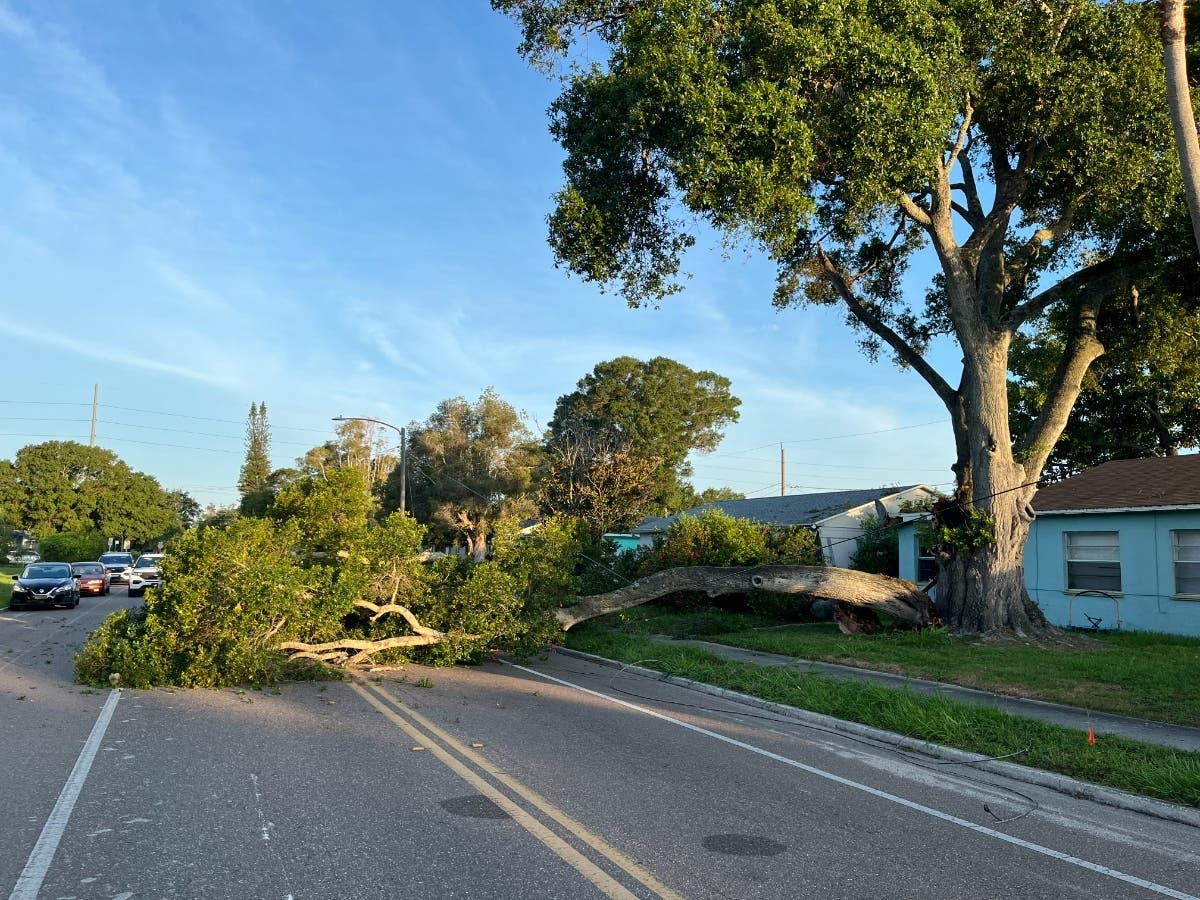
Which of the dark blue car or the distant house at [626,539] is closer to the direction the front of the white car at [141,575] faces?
the dark blue car

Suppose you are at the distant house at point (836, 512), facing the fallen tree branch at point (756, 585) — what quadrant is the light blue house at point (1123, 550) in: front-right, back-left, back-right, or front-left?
front-left

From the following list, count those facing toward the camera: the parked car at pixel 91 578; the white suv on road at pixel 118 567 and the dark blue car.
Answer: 3

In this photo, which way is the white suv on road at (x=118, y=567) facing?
toward the camera

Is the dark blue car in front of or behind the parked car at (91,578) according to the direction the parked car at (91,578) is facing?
in front

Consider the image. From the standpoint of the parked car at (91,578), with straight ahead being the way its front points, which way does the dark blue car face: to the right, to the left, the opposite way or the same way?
the same way

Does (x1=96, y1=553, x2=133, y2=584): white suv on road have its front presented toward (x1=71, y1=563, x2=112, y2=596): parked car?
yes

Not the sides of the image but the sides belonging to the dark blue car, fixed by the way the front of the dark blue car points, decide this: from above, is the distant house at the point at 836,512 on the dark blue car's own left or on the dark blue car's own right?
on the dark blue car's own left

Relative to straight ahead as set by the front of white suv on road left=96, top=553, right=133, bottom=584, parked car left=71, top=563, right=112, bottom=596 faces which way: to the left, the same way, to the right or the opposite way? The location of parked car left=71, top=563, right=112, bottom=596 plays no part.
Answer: the same way

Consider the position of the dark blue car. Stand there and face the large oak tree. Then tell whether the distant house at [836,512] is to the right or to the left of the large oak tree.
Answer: left

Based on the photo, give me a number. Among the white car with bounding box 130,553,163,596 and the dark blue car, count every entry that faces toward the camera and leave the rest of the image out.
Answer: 2

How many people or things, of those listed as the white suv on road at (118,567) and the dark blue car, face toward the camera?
2

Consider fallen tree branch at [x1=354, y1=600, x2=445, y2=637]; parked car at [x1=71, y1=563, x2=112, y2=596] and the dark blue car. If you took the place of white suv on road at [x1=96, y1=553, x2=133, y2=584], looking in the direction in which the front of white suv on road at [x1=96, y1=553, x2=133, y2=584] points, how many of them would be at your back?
0

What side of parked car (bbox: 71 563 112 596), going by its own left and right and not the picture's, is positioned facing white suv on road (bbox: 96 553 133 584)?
back

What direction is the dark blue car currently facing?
toward the camera
